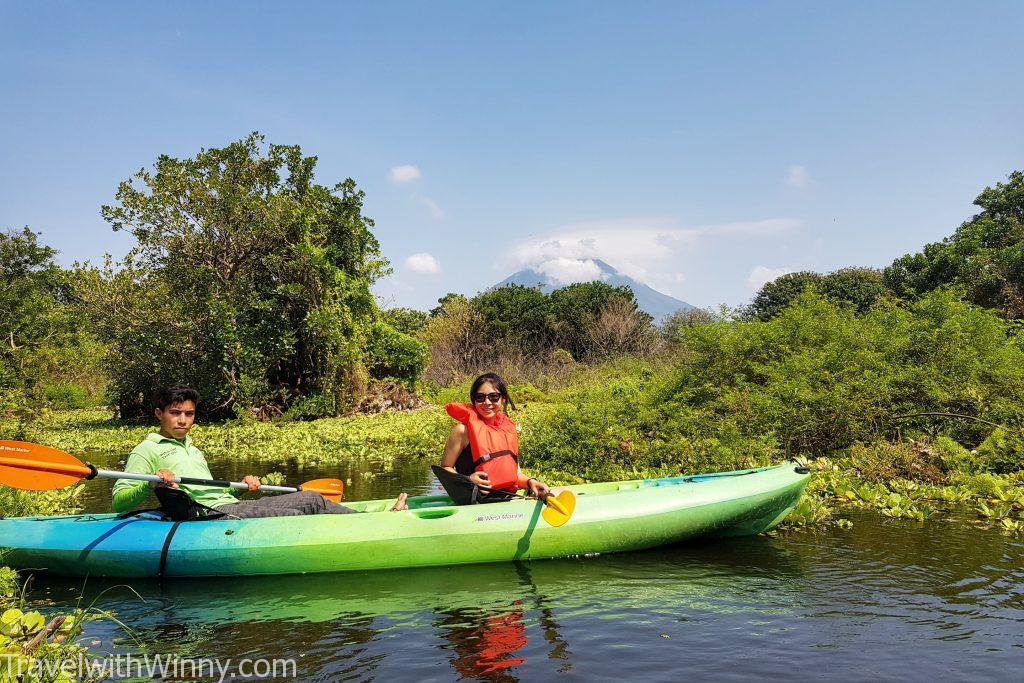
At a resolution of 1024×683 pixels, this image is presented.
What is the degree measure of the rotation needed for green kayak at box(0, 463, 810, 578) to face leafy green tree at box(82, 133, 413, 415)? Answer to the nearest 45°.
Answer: approximately 90° to its left

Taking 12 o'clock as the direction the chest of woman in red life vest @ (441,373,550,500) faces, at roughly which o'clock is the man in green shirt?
The man in green shirt is roughly at 4 o'clock from the woman in red life vest.

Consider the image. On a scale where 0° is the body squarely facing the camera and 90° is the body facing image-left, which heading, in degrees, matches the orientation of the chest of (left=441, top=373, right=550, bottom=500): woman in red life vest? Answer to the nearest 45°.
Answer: approximately 315°

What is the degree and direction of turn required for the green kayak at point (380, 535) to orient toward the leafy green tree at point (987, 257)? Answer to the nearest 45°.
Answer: approximately 45° to its left

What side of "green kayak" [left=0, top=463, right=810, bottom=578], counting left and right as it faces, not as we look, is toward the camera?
right

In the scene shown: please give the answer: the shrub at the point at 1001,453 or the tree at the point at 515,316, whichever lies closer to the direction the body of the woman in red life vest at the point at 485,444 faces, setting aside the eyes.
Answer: the shrub

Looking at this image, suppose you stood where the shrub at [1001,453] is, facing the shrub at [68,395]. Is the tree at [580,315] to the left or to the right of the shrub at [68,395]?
right

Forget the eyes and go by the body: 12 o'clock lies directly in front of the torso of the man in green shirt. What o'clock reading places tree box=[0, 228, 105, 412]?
The tree is roughly at 7 o'clock from the man in green shirt.

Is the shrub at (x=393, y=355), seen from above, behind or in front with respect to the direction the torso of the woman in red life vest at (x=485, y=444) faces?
behind
